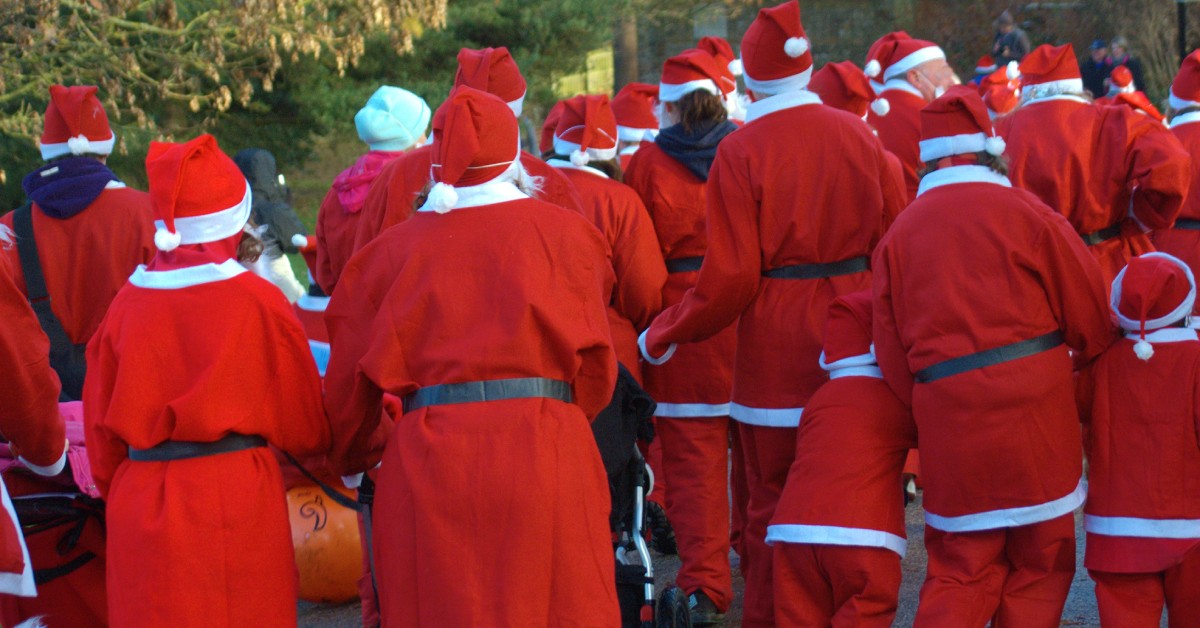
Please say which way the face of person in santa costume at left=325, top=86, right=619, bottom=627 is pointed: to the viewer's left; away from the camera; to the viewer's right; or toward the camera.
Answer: away from the camera

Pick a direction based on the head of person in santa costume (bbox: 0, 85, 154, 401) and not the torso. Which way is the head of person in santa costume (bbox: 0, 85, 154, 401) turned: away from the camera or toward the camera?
away from the camera

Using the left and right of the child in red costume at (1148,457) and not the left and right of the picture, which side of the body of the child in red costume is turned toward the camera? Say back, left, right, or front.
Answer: back

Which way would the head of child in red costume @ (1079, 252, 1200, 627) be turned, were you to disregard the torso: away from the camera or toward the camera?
away from the camera

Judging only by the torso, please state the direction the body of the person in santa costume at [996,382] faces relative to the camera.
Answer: away from the camera

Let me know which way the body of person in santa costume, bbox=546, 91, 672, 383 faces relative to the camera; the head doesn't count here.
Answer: away from the camera

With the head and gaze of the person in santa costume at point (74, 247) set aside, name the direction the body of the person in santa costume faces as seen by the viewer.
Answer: away from the camera

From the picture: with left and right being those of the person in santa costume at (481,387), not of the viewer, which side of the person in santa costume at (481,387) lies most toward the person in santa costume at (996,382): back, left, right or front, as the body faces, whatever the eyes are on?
right

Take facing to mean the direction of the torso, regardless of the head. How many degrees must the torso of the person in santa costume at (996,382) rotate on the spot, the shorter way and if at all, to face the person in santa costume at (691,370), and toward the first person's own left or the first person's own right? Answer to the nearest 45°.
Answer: approximately 45° to the first person's own left

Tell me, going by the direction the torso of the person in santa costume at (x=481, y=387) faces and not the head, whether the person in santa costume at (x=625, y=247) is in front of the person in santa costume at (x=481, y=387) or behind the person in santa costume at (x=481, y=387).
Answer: in front

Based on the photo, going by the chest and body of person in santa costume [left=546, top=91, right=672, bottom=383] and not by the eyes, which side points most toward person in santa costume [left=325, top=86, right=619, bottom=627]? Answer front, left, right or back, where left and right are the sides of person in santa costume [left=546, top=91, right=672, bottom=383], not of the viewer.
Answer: back

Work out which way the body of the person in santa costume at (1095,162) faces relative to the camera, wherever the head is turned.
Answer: away from the camera
